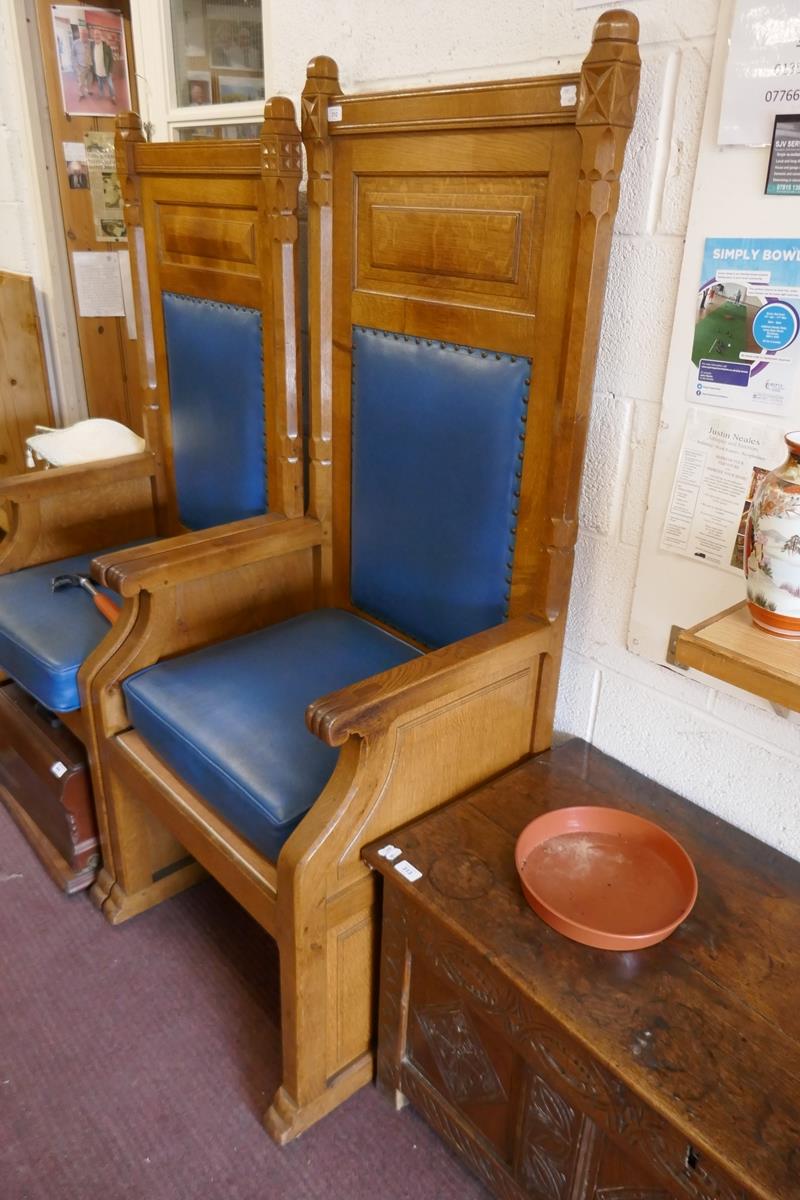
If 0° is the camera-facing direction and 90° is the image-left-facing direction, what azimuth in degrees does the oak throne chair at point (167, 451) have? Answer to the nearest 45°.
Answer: approximately 45°

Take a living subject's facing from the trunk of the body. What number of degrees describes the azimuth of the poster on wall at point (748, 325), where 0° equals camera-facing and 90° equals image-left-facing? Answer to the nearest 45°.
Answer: approximately 45°

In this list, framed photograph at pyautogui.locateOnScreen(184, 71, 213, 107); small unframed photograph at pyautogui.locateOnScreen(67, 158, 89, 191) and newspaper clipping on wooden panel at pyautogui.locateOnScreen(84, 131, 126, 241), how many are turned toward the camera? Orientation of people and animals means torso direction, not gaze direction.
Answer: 3

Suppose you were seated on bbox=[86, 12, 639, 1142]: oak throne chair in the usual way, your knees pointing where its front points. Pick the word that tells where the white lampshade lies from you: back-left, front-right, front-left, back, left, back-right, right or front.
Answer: right

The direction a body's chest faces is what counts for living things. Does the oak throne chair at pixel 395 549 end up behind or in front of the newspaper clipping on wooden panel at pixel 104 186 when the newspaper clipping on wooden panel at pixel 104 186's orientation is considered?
in front

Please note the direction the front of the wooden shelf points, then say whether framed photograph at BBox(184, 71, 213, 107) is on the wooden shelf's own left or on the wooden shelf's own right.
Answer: on the wooden shelf's own right

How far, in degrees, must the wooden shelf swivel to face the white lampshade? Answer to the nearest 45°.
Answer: approximately 90° to its right

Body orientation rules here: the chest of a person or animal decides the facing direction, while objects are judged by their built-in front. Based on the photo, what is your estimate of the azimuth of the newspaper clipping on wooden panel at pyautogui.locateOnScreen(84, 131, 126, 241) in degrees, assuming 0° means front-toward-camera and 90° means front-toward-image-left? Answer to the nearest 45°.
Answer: approximately 0°

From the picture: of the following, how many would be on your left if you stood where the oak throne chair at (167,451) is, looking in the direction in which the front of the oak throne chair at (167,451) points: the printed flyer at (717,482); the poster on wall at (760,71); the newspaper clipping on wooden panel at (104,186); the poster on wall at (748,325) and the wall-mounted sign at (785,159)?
4

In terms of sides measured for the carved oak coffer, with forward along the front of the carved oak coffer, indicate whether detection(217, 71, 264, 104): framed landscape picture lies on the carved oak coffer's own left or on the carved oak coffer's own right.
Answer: on the carved oak coffer's own right
